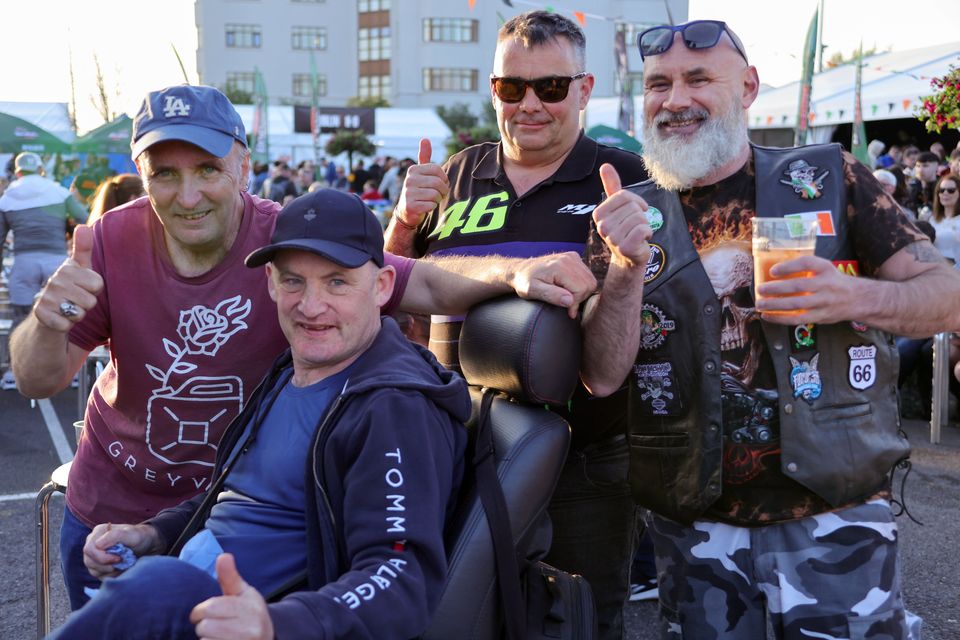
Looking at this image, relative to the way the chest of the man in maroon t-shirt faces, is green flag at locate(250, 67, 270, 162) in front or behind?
behind

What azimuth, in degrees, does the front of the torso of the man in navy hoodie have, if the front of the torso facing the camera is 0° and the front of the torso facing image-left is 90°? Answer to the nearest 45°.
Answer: approximately 45°

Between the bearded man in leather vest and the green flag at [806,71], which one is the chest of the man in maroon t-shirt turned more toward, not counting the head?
the bearded man in leather vest

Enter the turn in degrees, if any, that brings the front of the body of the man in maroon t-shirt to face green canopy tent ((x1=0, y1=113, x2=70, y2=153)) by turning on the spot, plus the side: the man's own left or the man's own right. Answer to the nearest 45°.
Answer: approximately 180°

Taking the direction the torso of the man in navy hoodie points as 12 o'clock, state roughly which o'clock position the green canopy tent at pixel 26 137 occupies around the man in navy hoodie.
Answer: The green canopy tent is roughly at 4 o'clock from the man in navy hoodie.

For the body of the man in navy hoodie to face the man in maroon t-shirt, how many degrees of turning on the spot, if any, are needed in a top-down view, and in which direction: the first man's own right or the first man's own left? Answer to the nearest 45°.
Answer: approximately 90° to the first man's own right

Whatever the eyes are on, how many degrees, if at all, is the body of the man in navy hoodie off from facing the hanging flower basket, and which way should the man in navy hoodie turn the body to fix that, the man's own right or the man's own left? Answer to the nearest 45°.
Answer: approximately 180°

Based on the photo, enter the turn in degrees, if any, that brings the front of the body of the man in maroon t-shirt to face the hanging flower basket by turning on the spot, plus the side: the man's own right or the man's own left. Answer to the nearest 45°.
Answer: approximately 135° to the man's own left

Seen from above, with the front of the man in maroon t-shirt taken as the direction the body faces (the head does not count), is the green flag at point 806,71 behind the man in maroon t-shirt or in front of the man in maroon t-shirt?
behind

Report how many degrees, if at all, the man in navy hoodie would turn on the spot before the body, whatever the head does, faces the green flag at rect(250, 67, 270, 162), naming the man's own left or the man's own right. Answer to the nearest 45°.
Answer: approximately 135° to the man's own right

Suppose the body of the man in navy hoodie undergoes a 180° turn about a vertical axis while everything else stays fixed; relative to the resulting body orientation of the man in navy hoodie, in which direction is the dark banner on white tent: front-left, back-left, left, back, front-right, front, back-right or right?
front-left

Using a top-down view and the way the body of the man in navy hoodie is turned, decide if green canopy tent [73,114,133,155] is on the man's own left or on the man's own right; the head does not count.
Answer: on the man's own right
